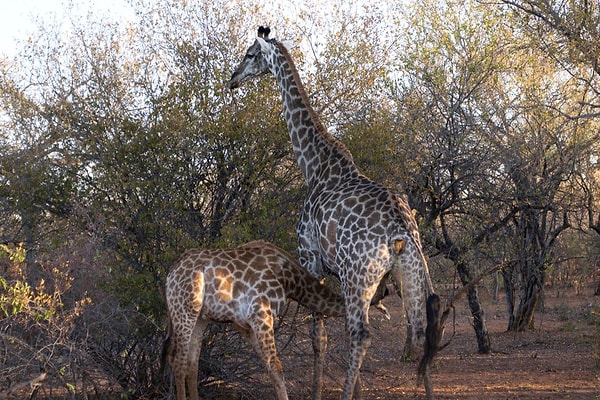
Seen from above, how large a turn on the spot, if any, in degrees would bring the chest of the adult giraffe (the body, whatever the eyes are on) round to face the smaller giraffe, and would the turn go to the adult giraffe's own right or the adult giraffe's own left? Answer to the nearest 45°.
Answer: approximately 45° to the adult giraffe's own left

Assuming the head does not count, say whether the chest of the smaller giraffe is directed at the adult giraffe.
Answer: yes

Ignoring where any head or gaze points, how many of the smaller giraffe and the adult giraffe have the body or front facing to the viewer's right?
1

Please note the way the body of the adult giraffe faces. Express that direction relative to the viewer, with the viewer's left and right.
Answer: facing away from the viewer and to the left of the viewer

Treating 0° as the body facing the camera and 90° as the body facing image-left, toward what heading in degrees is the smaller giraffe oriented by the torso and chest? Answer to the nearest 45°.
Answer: approximately 270°
